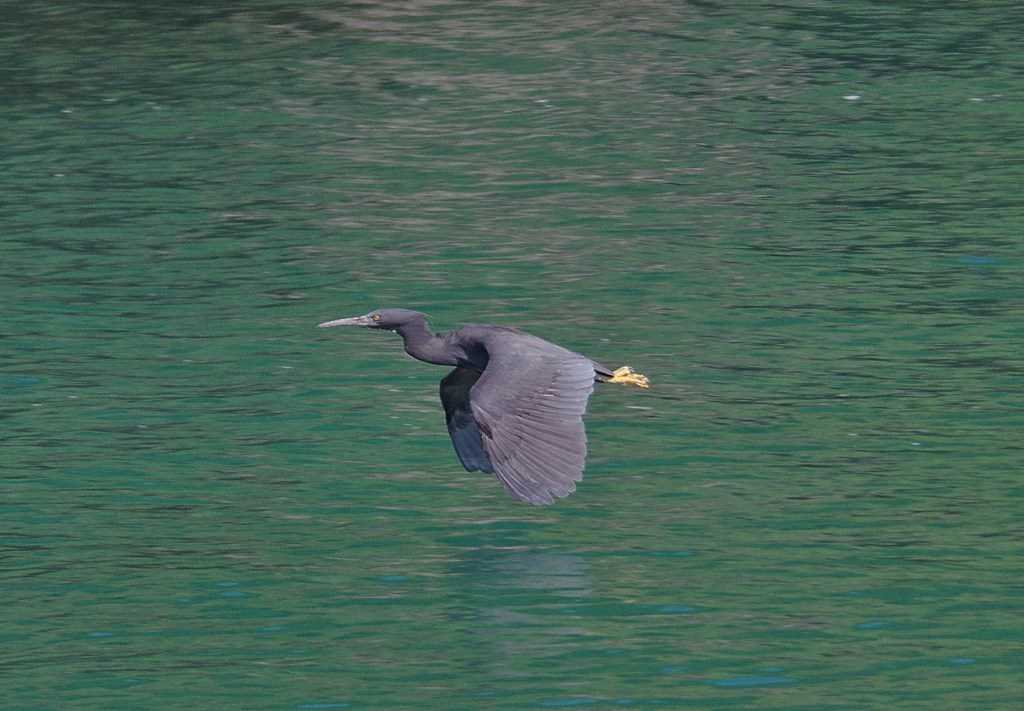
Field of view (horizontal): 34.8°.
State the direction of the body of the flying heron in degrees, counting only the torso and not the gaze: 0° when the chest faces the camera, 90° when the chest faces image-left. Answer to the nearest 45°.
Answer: approximately 90°
